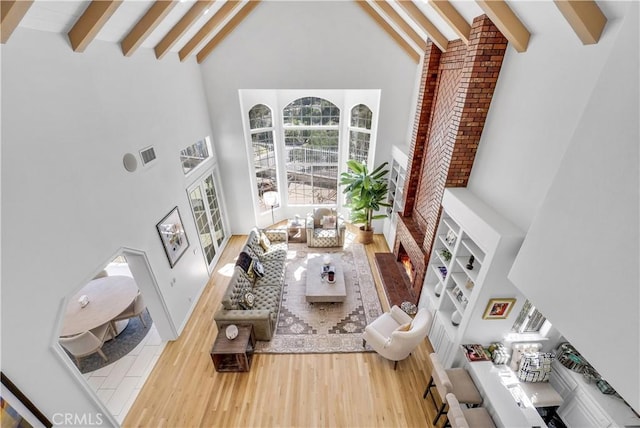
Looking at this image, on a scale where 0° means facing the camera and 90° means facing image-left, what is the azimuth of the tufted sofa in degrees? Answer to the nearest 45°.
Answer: approximately 270°

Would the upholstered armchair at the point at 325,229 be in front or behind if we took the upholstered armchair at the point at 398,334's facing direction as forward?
in front

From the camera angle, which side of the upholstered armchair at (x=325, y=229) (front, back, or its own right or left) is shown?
front

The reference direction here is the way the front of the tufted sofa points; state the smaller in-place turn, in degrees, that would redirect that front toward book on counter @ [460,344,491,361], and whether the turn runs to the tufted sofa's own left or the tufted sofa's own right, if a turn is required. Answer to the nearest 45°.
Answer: approximately 45° to the tufted sofa's own right

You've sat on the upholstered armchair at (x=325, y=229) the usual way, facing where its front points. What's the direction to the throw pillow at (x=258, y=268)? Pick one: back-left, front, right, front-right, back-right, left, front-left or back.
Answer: front-right

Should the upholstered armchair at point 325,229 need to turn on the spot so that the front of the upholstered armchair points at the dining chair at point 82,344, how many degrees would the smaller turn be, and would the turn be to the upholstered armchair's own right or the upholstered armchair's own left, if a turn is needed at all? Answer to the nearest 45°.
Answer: approximately 45° to the upholstered armchair's own right

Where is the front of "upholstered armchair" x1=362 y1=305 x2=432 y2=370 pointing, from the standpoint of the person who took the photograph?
facing away from the viewer and to the left of the viewer

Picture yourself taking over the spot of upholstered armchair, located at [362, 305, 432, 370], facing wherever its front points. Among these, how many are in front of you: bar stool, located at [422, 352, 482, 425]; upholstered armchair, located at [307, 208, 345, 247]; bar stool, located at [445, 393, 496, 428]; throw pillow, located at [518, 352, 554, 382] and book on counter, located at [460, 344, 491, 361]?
1

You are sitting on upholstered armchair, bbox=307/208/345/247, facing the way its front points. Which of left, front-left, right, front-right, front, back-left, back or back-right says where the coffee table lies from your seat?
front
